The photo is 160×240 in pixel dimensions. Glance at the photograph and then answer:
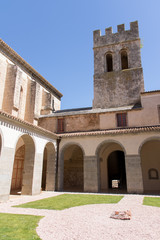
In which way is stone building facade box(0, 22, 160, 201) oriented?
toward the camera

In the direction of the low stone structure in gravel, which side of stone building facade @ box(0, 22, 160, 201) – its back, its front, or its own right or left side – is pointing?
front
